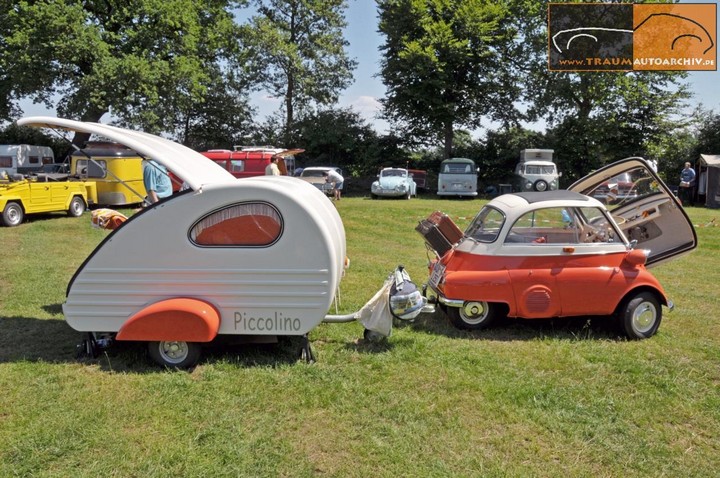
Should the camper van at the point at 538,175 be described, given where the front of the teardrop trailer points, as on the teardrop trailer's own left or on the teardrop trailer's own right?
on the teardrop trailer's own left

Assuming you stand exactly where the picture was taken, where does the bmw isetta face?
facing to the right of the viewer

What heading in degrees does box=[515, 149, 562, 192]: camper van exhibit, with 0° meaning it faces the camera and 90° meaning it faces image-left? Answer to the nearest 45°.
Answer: approximately 0°

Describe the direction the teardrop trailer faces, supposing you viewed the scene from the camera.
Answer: facing to the right of the viewer

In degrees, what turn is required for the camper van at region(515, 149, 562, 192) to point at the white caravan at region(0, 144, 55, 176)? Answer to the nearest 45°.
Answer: approximately 90° to its right
